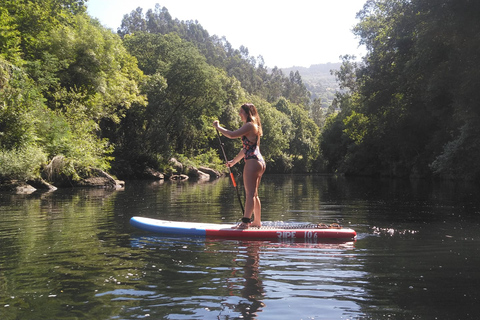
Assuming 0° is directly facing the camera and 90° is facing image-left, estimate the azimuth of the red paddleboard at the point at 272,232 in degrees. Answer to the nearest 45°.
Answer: approximately 90°

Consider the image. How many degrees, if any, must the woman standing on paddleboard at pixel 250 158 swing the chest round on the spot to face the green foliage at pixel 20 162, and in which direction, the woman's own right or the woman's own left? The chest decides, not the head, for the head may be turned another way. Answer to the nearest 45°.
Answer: approximately 45° to the woman's own right

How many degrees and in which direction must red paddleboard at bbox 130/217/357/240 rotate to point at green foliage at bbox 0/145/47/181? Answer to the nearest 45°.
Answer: approximately 45° to its right

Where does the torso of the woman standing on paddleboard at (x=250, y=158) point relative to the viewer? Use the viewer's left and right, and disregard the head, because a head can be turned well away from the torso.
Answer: facing to the left of the viewer
